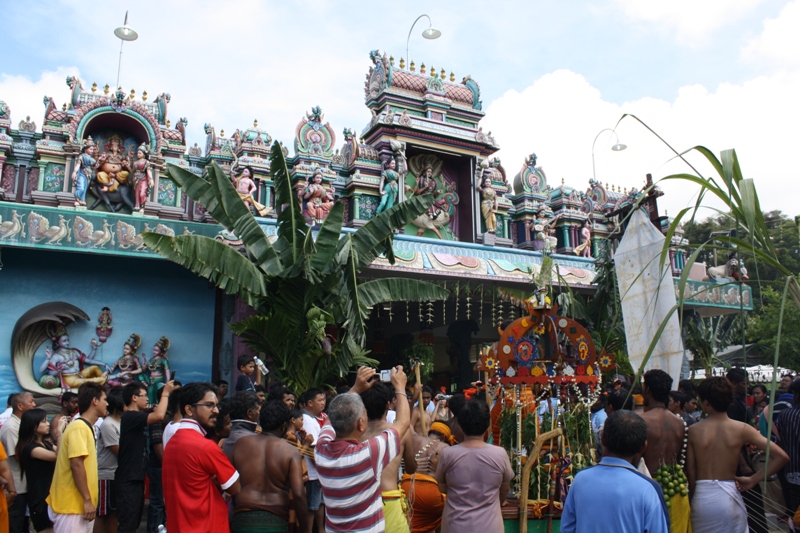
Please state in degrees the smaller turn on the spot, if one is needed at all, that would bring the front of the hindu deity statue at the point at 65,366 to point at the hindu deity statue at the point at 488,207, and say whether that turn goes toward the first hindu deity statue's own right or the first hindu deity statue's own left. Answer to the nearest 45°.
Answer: approximately 45° to the first hindu deity statue's own left

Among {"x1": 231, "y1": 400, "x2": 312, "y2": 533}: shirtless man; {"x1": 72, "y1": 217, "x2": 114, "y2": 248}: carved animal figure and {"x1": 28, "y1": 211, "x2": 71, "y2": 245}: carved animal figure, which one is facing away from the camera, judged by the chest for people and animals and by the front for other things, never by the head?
the shirtless man

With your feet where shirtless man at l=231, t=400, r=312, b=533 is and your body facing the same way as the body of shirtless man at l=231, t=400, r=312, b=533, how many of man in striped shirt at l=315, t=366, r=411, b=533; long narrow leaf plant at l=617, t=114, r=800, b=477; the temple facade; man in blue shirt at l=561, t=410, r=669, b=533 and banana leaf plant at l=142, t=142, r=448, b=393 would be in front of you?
2

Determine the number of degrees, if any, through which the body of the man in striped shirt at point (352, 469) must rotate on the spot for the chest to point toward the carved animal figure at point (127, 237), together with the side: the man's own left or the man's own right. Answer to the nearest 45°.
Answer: approximately 90° to the man's own left

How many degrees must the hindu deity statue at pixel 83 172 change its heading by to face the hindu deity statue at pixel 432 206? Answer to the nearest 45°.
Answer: approximately 45° to its left

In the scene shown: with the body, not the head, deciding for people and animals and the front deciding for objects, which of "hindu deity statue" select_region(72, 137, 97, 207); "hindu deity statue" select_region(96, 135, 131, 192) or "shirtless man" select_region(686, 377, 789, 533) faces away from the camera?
the shirtless man

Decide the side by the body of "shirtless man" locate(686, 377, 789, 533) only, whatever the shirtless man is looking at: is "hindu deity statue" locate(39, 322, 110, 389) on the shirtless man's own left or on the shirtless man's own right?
on the shirtless man's own left

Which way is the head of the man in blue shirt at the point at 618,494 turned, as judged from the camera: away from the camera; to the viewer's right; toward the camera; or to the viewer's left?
away from the camera

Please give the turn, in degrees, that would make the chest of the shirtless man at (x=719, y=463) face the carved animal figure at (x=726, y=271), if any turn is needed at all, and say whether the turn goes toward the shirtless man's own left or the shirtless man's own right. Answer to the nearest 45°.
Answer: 0° — they already face it

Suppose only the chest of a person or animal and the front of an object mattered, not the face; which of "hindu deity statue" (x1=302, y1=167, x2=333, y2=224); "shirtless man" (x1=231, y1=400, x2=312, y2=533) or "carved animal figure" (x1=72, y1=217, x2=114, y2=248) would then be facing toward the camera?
the hindu deity statue

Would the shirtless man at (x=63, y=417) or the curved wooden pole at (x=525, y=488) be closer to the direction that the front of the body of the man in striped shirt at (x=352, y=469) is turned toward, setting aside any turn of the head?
the curved wooden pole

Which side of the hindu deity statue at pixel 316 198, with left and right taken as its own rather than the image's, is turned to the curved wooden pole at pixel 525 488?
front

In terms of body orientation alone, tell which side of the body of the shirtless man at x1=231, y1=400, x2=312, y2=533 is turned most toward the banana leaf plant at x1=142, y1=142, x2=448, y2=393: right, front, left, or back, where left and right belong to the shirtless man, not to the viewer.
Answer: front

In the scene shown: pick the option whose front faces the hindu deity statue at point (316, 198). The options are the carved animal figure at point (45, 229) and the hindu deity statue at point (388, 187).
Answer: the carved animal figure

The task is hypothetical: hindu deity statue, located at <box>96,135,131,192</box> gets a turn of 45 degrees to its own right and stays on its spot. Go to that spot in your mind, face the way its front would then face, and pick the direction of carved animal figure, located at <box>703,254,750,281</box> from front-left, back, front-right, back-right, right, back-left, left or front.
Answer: back-left

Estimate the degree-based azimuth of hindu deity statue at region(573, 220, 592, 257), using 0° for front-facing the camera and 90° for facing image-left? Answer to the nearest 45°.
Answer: approximately 0°

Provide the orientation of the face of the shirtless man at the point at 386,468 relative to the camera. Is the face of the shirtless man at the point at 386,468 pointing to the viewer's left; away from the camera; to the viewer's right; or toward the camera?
away from the camera
